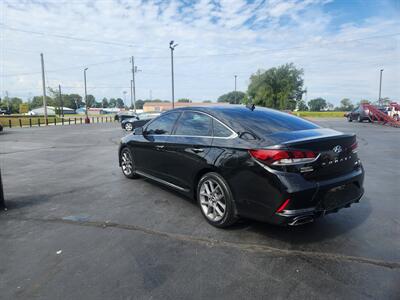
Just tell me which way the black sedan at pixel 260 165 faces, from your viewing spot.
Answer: facing away from the viewer and to the left of the viewer

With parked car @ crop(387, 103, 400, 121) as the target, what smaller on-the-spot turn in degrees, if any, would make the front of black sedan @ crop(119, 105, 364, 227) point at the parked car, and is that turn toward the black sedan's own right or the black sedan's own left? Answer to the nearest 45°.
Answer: approximately 90° to the black sedan's own right

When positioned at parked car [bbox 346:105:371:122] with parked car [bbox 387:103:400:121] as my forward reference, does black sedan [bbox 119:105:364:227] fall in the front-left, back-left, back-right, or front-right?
back-right
